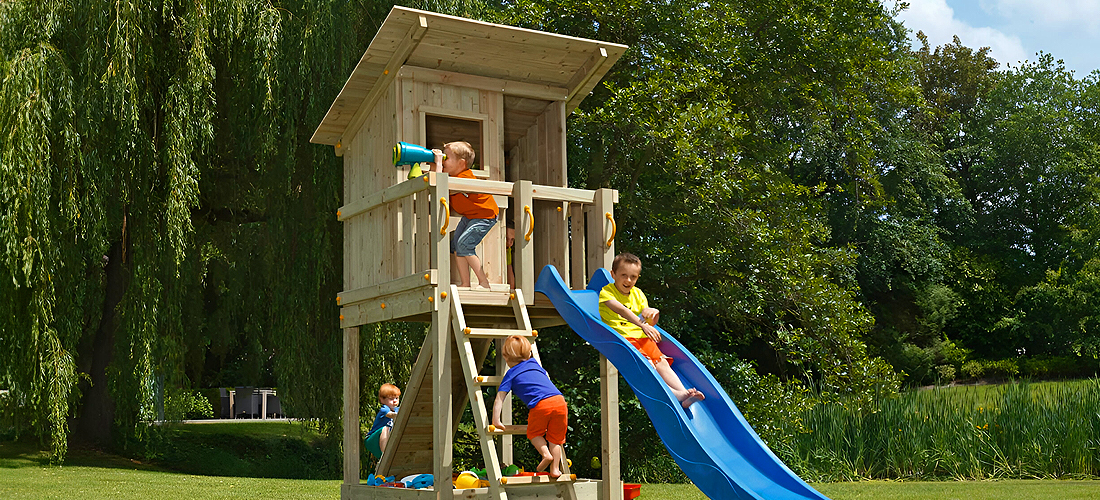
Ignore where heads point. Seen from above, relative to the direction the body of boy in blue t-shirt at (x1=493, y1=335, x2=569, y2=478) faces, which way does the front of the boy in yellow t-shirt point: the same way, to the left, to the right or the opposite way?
the opposite way

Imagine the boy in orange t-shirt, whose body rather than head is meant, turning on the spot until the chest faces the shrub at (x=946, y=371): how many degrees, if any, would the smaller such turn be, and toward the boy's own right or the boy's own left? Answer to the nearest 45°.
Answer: approximately 135° to the boy's own right

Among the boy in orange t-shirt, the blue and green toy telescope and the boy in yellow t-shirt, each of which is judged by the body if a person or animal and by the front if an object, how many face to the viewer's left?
2

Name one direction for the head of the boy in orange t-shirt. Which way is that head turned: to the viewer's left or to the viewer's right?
to the viewer's left

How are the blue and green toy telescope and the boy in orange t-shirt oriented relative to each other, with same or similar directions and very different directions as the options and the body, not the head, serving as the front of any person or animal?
same or similar directions

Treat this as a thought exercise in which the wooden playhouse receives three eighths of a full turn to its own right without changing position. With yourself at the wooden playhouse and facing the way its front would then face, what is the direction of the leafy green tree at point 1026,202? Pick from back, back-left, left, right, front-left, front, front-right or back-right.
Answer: back-right

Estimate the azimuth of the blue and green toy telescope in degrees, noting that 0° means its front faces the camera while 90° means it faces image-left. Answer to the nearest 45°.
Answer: approximately 90°

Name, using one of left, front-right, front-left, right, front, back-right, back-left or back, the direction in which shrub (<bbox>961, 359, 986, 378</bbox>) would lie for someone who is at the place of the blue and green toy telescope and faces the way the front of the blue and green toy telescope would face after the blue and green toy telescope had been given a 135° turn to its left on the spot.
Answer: left

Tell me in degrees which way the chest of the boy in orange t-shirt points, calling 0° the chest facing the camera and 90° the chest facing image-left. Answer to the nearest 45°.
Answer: approximately 90°

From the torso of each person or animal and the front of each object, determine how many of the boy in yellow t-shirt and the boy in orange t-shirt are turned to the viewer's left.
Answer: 1

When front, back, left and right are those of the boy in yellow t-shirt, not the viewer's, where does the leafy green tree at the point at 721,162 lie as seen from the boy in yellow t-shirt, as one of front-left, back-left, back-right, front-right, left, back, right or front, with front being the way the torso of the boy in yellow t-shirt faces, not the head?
back-left

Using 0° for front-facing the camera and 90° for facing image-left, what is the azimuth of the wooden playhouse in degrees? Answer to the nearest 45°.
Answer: approximately 315°
